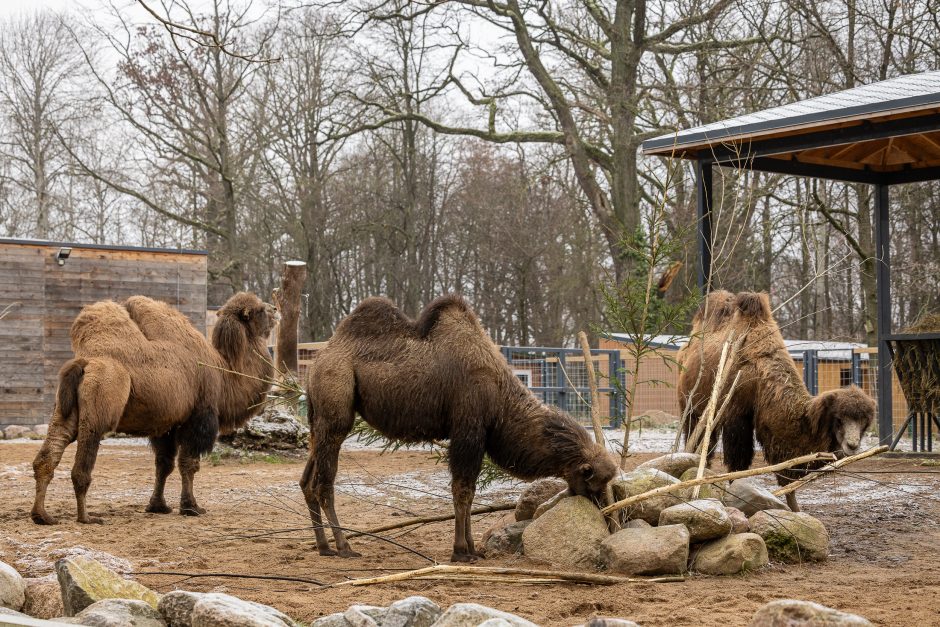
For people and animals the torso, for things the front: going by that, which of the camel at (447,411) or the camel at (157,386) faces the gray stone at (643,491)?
the camel at (447,411)

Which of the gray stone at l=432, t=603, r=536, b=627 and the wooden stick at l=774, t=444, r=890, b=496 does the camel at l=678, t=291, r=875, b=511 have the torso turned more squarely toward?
the wooden stick

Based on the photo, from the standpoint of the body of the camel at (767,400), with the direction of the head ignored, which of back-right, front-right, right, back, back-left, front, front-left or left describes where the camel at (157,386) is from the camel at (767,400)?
back-right

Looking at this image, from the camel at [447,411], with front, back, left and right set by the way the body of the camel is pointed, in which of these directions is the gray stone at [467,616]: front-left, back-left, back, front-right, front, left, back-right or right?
right

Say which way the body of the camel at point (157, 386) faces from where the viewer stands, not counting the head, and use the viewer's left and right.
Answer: facing away from the viewer and to the right of the viewer

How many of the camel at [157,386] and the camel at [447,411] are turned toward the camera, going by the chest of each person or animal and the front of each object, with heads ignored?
0

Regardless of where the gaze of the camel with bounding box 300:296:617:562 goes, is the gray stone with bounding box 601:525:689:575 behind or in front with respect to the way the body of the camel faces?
in front

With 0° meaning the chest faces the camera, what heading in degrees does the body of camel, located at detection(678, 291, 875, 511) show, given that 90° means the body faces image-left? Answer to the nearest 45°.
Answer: approximately 315°

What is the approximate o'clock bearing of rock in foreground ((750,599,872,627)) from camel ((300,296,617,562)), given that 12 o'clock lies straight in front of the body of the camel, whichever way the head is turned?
The rock in foreground is roughly at 2 o'clock from the camel.

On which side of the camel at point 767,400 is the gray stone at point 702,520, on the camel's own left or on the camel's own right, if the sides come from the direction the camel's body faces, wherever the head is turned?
on the camel's own right

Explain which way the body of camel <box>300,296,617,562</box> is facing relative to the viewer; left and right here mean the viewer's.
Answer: facing to the right of the viewer

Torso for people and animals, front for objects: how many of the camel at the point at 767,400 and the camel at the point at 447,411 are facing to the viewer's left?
0

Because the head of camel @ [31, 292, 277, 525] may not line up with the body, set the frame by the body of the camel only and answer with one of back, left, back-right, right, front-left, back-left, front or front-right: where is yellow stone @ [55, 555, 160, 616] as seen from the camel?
back-right
